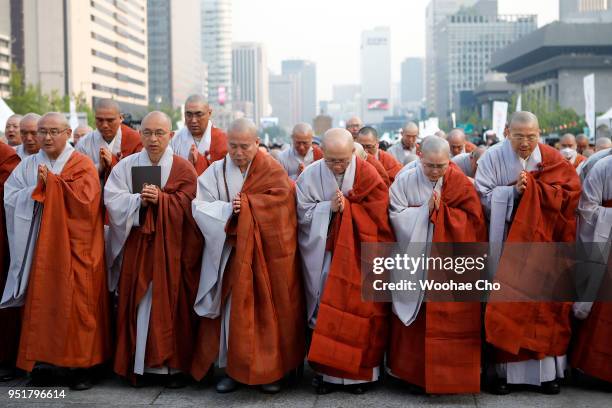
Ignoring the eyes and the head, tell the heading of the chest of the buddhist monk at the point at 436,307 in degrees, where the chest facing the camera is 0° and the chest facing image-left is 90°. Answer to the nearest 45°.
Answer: approximately 0°

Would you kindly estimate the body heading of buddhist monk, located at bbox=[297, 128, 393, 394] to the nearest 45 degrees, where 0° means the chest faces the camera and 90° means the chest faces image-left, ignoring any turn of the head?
approximately 0°

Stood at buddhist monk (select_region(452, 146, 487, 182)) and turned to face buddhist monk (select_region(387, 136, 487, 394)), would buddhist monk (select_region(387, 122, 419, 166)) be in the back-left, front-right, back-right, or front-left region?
back-right

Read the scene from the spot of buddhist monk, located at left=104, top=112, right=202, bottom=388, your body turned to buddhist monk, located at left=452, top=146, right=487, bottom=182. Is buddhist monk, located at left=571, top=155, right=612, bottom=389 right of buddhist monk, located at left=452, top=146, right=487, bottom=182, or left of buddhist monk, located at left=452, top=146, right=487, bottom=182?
right

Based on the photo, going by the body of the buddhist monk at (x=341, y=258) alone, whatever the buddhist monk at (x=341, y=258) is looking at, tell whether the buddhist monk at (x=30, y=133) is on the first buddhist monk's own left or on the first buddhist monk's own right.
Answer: on the first buddhist monk's own right

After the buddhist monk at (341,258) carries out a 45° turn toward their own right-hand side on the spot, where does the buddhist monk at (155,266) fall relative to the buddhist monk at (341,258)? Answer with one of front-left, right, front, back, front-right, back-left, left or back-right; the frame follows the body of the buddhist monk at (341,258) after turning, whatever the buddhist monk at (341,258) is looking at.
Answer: front-right

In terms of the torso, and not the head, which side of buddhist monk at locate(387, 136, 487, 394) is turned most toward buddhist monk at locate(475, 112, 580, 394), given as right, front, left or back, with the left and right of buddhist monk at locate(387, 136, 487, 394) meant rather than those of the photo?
left

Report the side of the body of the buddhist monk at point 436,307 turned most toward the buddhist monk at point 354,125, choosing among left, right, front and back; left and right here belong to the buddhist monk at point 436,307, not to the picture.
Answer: back

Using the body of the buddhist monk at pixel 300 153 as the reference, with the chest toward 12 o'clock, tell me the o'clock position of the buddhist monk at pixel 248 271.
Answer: the buddhist monk at pixel 248 271 is roughly at 12 o'clock from the buddhist monk at pixel 300 153.

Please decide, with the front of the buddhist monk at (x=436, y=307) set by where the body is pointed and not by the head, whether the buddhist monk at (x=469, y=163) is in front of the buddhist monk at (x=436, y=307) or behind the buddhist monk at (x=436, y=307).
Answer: behind
